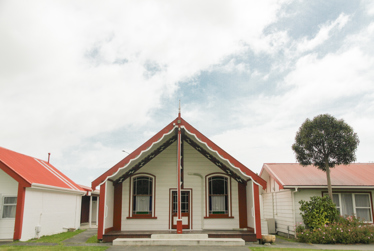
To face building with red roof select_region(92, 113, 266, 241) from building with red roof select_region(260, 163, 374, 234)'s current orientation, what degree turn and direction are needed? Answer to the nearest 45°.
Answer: approximately 45° to its right

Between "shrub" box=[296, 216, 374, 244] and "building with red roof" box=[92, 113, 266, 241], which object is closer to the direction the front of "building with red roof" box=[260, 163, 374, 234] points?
the shrub

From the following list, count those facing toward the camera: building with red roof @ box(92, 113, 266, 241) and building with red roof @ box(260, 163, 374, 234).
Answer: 2

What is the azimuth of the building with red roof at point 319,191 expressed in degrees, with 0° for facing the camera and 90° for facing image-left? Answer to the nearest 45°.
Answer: approximately 0°

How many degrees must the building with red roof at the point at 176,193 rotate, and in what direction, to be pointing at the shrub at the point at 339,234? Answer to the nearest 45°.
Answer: approximately 90° to its left

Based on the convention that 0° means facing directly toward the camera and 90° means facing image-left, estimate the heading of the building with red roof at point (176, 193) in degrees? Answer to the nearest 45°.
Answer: approximately 0°

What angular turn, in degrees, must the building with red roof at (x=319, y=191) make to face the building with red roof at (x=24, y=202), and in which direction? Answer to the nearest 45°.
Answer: approximately 45° to its right

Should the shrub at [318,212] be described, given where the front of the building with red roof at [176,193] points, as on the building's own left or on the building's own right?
on the building's own left

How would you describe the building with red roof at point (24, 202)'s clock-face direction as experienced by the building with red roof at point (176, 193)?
the building with red roof at point (24, 202) is roughly at 3 o'clock from the building with red roof at point (176, 193).
